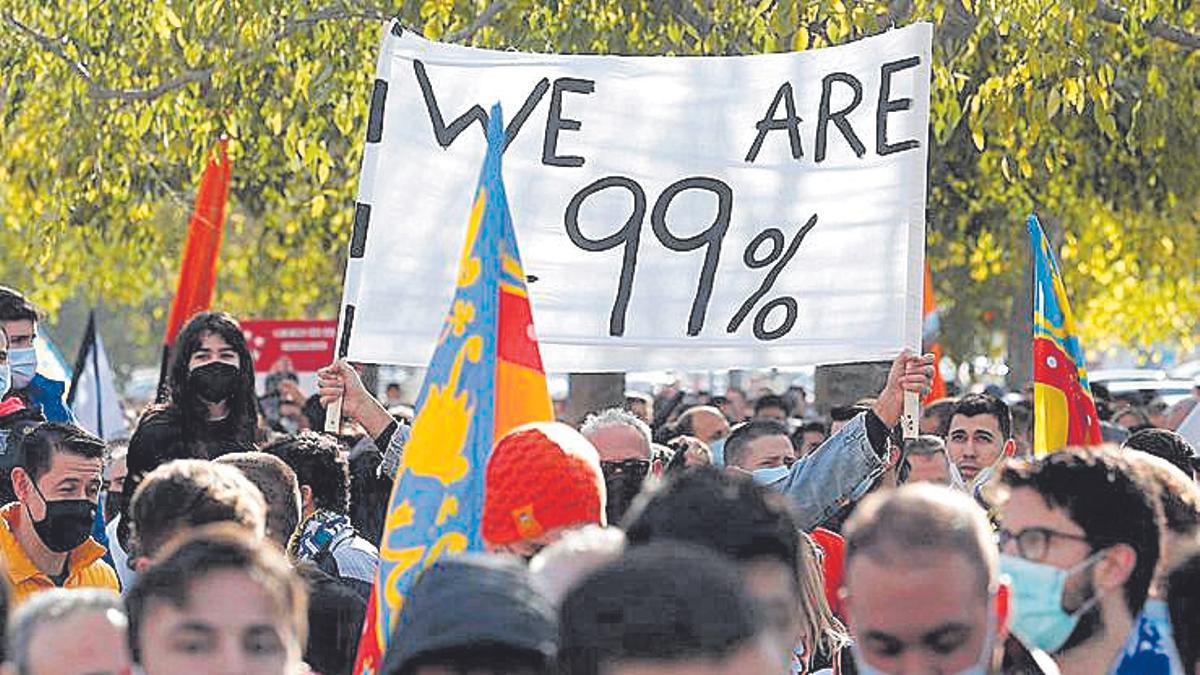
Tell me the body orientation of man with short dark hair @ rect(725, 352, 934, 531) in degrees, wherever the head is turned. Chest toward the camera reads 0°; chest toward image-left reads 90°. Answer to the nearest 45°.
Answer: approximately 315°

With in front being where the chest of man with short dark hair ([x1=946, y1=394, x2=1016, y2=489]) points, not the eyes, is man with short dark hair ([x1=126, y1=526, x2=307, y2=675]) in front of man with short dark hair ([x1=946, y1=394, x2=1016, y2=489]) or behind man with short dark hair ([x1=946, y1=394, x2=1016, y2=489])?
in front

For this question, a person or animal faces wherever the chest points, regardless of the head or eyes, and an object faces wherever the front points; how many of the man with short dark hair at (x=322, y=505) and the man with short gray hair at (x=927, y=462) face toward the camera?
1
